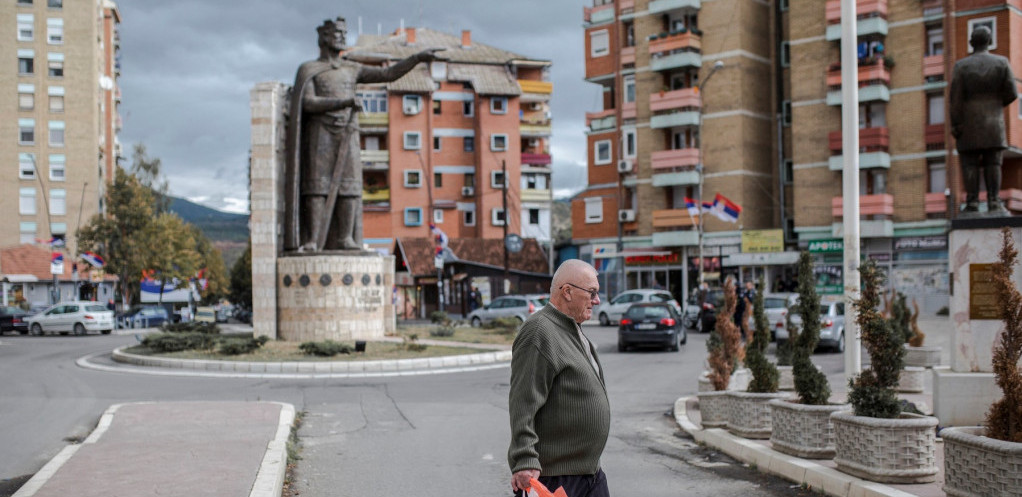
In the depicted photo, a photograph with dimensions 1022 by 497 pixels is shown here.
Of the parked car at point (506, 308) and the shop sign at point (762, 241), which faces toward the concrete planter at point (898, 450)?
the shop sign

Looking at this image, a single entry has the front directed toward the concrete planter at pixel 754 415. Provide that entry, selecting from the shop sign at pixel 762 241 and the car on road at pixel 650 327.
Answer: the shop sign

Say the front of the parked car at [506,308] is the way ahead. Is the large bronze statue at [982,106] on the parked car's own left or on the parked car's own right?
on the parked car's own left

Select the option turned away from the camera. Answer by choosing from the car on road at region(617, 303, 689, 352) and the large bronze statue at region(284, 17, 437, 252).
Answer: the car on road

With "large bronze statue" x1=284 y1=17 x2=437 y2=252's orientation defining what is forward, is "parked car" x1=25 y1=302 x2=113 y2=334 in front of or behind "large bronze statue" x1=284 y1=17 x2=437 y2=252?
behind

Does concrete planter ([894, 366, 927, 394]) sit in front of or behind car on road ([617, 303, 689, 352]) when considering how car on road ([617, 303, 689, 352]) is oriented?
behind
